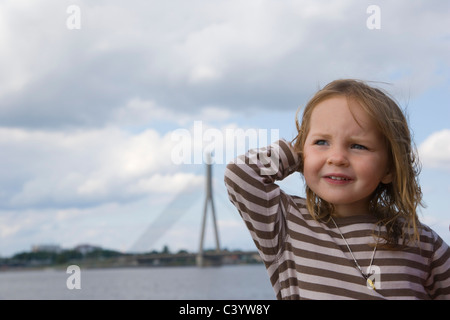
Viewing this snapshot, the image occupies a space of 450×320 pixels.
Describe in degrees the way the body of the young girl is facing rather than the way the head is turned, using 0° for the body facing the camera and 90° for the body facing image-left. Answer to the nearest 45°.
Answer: approximately 0°
